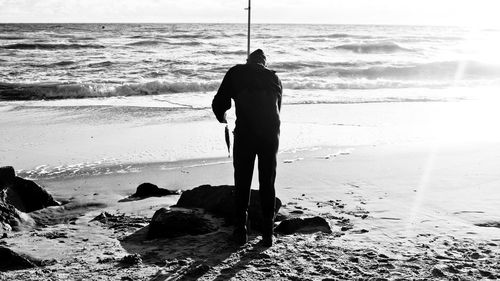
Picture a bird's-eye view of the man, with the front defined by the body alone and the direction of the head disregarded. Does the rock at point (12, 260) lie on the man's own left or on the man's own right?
on the man's own left

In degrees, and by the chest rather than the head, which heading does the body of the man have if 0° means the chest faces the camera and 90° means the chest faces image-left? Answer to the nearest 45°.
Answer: approximately 180°

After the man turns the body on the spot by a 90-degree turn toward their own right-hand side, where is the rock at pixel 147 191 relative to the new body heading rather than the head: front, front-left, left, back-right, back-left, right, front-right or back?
back-left

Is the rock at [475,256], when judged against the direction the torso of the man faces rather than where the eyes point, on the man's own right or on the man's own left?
on the man's own right

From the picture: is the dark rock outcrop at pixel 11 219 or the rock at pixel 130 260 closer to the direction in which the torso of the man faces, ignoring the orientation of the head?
the dark rock outcrop

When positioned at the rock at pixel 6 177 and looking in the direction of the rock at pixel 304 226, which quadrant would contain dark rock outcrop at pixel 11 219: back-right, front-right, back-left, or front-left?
front-right

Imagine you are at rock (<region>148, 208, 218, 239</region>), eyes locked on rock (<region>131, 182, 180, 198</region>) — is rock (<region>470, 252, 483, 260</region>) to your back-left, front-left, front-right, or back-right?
back-right

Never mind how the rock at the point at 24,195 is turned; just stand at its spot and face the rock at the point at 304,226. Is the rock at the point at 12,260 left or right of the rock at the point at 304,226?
right

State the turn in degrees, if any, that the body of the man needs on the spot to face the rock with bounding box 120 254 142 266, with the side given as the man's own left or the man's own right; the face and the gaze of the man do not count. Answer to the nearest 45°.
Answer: approximately 135° to the man's own left
